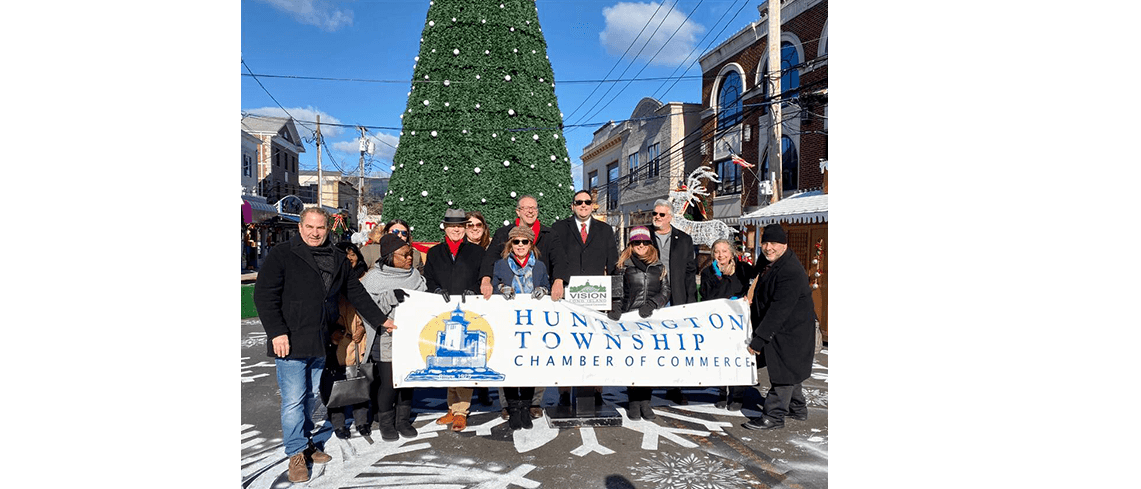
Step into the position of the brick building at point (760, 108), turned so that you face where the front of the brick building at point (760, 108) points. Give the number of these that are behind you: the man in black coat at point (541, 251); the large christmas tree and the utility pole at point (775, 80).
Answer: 0

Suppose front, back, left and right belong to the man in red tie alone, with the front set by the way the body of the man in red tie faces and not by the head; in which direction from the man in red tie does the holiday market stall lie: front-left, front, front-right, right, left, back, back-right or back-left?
back-left

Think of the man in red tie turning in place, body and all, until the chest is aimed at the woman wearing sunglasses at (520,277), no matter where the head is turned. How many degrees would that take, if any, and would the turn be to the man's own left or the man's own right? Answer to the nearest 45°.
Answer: approximately 45° to the man's own right

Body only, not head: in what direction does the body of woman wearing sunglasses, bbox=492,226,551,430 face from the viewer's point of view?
toward the camera

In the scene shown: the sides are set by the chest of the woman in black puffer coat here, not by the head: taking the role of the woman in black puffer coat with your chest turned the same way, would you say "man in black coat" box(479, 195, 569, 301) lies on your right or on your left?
on your right

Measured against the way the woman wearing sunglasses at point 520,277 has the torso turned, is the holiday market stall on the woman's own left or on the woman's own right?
on the woman's own left

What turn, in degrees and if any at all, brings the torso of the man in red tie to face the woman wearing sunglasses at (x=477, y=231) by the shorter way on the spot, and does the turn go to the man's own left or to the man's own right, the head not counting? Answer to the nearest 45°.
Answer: approximately 90° to the man's own right

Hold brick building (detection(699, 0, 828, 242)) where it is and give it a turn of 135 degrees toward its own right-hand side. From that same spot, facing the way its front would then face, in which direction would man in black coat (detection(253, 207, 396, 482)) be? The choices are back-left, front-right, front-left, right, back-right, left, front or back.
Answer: back

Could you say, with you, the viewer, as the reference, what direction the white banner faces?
facing the viewer

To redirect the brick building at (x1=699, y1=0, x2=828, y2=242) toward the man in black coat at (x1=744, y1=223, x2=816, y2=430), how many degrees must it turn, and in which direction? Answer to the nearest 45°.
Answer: approximately 45° to its left

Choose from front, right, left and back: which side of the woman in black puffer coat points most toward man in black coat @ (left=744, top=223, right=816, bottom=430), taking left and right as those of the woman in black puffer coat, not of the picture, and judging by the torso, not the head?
left

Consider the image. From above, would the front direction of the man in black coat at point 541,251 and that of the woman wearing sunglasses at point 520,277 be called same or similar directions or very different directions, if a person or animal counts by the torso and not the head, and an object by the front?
same or similar directions

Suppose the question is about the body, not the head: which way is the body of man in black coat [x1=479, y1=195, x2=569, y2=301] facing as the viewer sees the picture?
toward the camera
